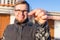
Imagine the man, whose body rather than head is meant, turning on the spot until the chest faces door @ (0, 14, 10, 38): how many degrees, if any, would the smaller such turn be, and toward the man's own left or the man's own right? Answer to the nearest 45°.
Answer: approximately 180°

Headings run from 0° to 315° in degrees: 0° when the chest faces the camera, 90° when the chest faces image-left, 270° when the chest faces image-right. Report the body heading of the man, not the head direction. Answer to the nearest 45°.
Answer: approximately 0°
